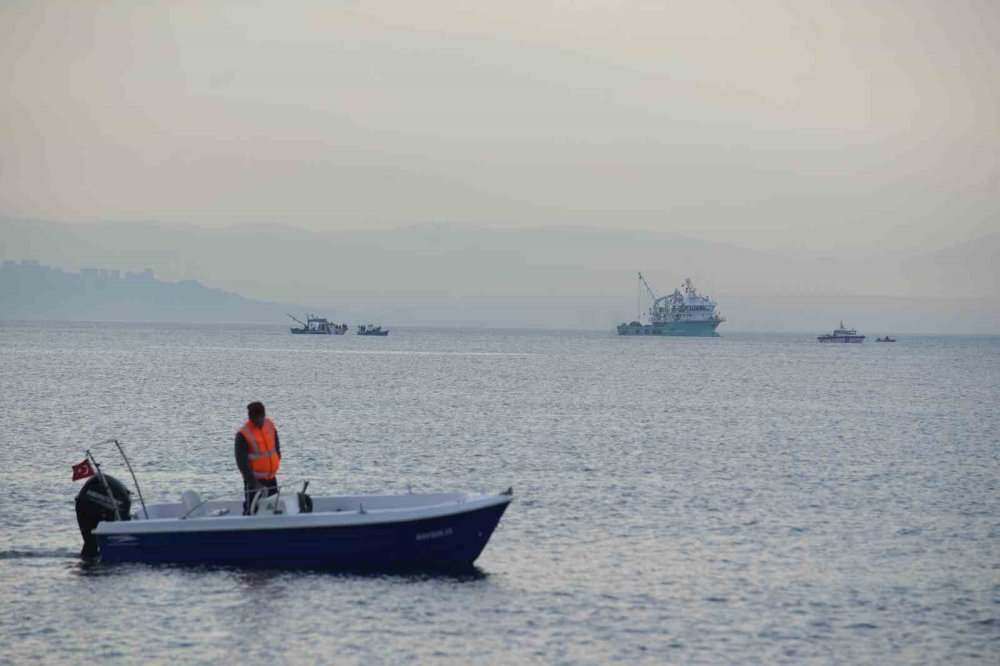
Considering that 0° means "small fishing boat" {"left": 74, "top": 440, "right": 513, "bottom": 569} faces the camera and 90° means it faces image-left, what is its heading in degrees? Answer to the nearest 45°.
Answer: approximately 270°

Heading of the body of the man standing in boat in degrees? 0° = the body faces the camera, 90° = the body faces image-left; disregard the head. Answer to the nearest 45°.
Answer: approximately 315°
